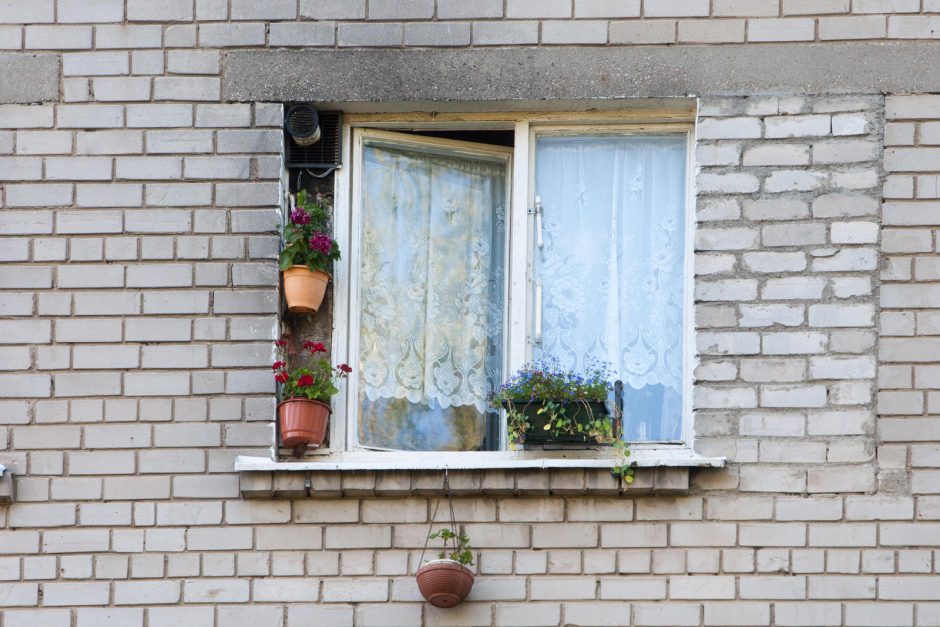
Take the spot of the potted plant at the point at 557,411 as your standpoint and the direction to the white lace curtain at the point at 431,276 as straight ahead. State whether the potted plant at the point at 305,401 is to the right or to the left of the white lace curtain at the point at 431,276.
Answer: left

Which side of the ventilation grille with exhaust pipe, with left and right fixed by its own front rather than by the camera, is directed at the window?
left

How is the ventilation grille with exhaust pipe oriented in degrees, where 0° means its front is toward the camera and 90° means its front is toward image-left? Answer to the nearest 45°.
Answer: approximately 0°

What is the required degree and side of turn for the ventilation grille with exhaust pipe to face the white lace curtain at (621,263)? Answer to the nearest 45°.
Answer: approximately 90° to its left
